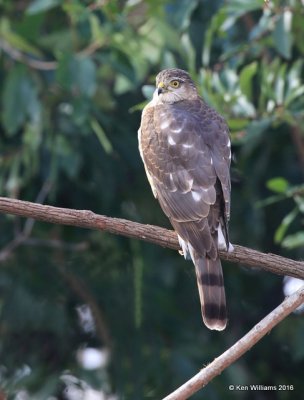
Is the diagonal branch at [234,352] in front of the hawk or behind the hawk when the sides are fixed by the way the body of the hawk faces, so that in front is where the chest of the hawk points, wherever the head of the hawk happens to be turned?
behind

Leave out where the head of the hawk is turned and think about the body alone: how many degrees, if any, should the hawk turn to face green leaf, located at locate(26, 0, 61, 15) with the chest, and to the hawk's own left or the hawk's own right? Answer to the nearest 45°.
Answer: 0° — it already faces it

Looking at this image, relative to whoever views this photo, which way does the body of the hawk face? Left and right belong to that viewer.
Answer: facing away from the viewer and to the left of the viewer

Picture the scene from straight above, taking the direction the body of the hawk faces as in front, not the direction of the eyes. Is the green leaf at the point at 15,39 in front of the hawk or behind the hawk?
in front

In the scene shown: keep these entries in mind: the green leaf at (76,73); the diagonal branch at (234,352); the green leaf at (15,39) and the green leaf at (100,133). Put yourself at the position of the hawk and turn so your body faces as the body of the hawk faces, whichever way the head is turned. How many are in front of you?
3
